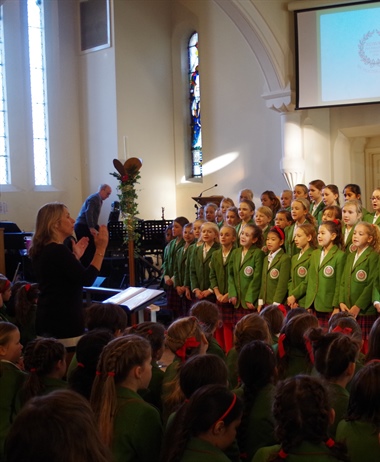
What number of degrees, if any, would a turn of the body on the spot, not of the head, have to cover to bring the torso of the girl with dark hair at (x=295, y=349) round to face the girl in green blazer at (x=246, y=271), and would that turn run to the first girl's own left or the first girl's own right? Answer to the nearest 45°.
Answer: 0° — they already face them

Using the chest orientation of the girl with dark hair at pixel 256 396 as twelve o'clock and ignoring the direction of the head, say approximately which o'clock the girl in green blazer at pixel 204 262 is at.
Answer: The girl in green blazer is roughly at 12 o'clock from the girl with dark hair.

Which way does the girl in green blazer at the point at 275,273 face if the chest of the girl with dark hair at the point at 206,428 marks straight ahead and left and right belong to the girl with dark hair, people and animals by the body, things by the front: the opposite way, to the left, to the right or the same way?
the opposite way

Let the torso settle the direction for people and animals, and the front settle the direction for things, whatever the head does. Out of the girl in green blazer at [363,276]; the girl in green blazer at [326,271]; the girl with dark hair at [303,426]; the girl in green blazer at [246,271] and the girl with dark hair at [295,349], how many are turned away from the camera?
2

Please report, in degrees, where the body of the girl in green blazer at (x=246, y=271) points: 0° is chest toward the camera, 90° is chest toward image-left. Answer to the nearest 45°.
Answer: approximately 45°

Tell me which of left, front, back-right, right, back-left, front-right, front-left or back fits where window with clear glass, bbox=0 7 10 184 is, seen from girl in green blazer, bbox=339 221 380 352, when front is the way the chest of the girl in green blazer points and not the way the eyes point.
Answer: right

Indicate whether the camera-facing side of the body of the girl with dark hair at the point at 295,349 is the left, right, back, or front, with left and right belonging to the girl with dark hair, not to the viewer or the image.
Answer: back

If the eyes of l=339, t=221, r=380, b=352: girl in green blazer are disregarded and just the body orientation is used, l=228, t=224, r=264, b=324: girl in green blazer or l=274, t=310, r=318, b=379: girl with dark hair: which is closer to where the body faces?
the girl with dark hair

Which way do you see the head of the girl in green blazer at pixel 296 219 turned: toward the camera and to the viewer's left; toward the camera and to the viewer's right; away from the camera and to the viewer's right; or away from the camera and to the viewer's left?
toward the camera and to the viewer's left

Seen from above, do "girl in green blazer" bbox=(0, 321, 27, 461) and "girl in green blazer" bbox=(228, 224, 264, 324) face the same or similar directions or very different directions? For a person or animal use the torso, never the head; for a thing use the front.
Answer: very different directions

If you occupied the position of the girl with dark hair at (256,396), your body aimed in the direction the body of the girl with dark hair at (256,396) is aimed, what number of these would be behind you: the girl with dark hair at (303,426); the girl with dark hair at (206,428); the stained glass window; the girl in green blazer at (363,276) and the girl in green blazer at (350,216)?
2

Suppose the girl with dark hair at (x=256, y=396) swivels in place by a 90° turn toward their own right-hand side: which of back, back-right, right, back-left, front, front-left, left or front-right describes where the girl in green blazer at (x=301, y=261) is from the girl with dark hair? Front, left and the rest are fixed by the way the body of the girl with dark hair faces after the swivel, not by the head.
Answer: left

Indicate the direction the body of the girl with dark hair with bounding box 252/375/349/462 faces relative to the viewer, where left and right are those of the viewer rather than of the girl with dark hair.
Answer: facing away from the viewer

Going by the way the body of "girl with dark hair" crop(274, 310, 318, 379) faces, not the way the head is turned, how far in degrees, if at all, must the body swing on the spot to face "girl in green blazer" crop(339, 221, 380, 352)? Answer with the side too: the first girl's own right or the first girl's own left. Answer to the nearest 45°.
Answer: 0° — they already face them

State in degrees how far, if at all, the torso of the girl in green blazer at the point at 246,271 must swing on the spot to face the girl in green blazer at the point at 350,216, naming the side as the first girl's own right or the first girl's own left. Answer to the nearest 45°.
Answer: approximately 135° to the first girl's own left
